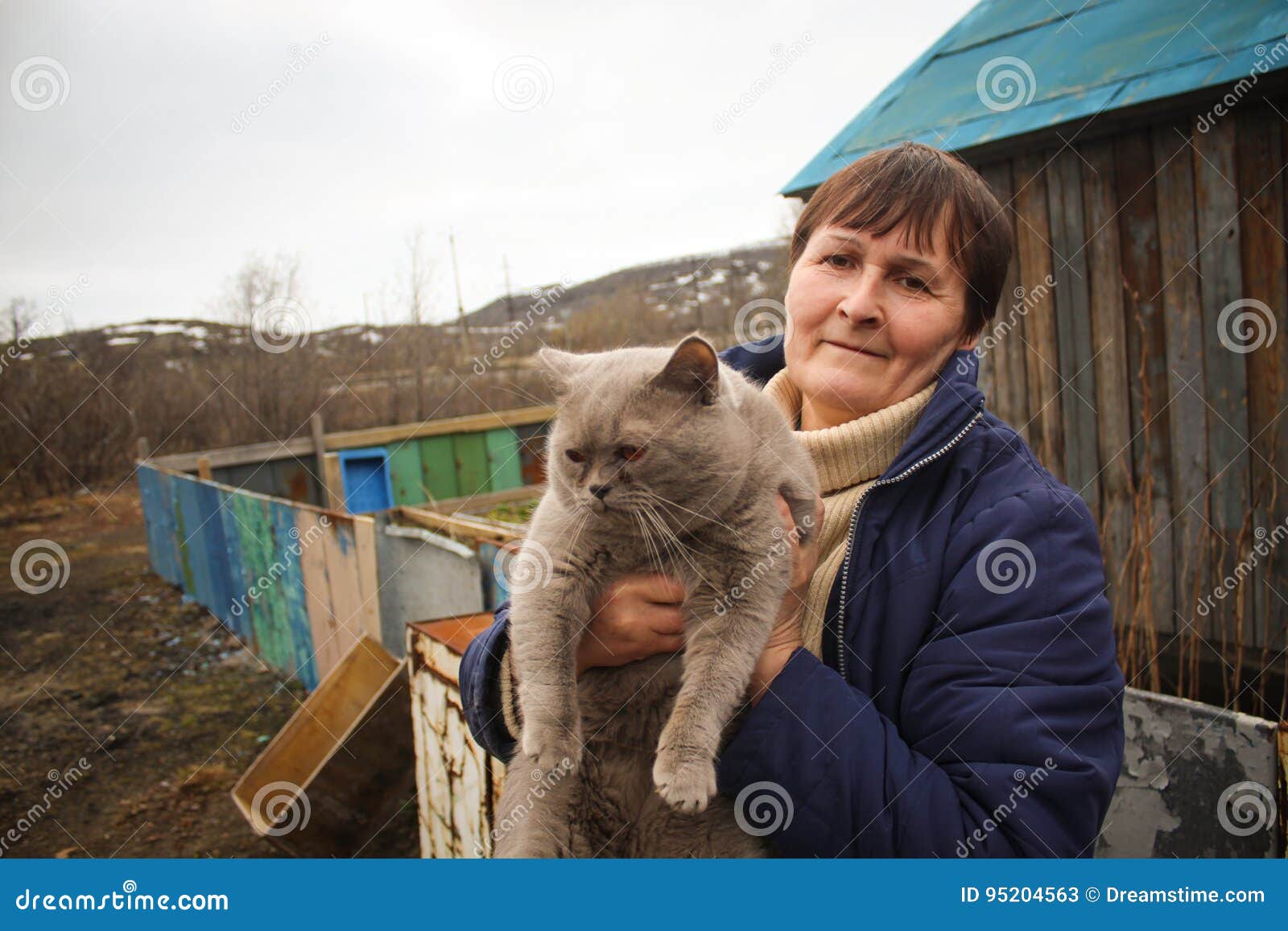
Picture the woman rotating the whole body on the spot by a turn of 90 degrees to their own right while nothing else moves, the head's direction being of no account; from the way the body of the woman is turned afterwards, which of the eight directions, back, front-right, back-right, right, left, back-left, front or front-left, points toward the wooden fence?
front

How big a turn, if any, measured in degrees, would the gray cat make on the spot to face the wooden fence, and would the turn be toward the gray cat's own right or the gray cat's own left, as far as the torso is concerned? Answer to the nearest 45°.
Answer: approximately 90° to the gray cat's own right

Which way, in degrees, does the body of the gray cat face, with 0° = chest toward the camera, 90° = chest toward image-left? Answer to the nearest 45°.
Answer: approximately 45°

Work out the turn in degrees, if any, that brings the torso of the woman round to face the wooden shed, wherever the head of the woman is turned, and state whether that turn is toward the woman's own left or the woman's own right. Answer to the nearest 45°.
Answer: approximately 180°

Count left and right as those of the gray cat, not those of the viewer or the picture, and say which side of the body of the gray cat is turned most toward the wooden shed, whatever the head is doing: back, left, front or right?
back

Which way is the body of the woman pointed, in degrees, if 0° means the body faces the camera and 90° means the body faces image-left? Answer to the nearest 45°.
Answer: approximately 45°
